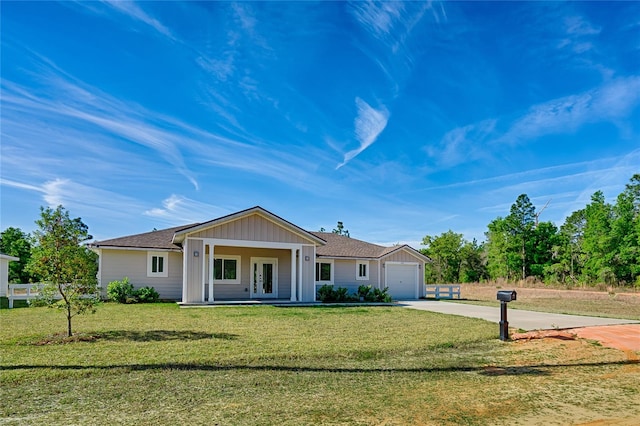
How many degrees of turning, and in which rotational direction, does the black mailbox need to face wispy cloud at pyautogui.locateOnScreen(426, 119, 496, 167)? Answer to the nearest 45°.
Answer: approximately 135° to its left

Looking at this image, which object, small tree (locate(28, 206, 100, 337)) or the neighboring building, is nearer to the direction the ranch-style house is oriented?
the small tree

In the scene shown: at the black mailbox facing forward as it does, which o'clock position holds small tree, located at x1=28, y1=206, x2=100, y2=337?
The small tree is roughly at 4 o'clock from the black mailbox.

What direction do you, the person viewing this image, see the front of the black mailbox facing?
facing the viewer and to the right of the viewer

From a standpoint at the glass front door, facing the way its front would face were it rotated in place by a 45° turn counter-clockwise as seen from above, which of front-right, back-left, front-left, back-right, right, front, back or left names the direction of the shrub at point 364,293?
front-left

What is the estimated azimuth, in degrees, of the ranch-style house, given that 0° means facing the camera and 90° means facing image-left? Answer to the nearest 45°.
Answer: approximately 0°

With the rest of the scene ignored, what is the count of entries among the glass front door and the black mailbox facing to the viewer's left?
0

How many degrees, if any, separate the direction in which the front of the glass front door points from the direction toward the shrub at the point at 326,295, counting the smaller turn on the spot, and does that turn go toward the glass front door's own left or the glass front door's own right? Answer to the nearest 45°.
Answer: approximately 45° to the glass front door's own left
